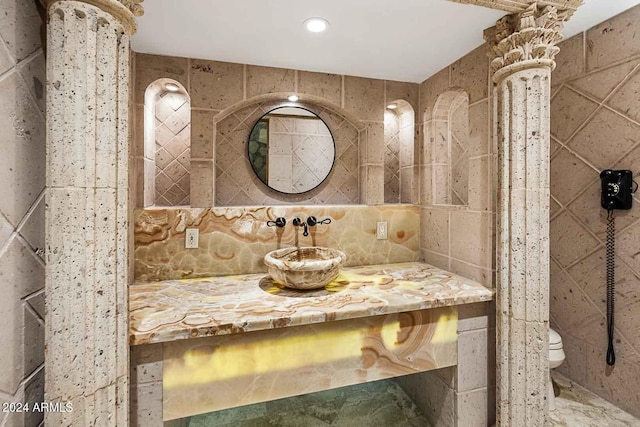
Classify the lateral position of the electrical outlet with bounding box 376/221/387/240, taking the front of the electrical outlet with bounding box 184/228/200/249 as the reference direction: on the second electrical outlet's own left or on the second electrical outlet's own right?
on the second electrical outlet's own left

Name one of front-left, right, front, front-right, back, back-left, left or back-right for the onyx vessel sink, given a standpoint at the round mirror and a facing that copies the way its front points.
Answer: front

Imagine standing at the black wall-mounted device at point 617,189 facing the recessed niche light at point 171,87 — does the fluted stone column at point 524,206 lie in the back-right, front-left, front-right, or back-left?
front-left

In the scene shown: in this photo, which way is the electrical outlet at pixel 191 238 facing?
toward the camera

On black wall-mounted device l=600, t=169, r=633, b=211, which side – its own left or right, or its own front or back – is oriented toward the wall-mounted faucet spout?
front

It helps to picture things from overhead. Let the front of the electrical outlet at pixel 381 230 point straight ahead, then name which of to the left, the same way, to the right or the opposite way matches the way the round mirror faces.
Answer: the same way

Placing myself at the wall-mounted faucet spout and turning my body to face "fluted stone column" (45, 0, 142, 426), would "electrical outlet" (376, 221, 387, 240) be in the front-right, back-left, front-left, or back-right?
back-left

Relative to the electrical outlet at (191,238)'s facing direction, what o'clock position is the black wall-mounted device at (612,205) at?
The black wall-mounted device is roughly at 10 o'clock from the electrical outlet.

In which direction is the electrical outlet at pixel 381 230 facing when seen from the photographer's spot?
facing the viewer

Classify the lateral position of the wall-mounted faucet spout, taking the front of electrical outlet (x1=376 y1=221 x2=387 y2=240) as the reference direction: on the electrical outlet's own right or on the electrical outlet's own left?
on the electrical outlet's own right

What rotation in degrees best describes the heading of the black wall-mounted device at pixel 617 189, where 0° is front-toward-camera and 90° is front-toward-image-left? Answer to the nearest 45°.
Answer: approximately 45°

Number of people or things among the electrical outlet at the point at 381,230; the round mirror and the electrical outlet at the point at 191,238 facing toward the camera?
3

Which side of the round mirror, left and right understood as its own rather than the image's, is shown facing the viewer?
front

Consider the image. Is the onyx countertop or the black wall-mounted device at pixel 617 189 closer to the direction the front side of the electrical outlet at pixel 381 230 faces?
the onyx countertop

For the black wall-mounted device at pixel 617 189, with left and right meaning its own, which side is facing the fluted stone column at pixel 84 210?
front

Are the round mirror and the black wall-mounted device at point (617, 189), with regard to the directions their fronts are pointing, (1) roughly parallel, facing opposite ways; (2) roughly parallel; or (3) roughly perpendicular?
roughly perpendicular
